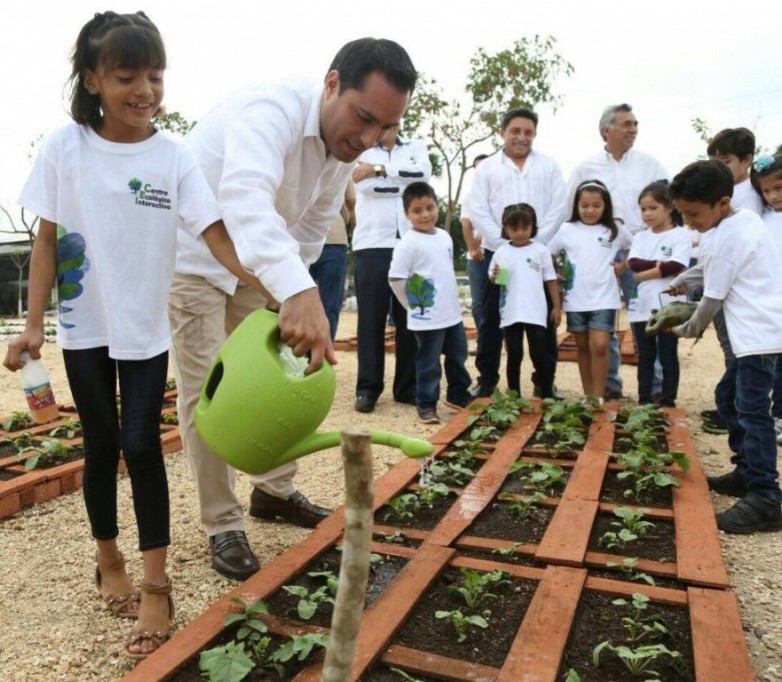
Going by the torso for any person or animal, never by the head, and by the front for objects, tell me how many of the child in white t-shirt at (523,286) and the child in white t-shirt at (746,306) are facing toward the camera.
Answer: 1

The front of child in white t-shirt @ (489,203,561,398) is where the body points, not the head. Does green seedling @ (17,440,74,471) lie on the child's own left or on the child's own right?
on the child's own right

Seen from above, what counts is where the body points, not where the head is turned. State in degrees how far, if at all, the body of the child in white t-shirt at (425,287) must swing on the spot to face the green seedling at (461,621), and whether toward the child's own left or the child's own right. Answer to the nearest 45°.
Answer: approximately 45° to the child's own right

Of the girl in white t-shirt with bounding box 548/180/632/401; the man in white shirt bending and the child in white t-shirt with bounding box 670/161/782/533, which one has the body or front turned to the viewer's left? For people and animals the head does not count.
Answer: the child in white t-shirt

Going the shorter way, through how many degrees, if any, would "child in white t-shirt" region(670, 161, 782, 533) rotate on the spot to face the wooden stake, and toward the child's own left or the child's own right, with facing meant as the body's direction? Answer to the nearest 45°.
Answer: approximately 90° to the child's own left

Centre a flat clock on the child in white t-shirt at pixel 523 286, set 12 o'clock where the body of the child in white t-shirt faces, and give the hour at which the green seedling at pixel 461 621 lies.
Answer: The green seedling is roughly at 12 o'clock from the child in white t-shirt.

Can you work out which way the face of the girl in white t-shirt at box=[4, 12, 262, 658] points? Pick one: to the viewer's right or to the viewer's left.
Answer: to the viewer's right

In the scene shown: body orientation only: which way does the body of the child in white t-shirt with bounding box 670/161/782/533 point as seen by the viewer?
to the viewer's left

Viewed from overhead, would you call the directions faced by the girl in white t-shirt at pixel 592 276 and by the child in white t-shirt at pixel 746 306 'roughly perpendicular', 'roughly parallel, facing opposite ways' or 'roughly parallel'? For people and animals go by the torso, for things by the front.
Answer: roughly perpendicular

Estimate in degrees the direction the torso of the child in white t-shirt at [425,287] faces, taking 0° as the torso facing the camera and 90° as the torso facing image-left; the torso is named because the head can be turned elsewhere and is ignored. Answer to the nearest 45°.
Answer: approximately 315°

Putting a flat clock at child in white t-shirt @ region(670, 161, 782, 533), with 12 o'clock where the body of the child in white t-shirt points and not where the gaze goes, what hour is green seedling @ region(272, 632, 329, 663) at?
The green seedling is roughly at 10 o'clock from the child in white t-shirt.
